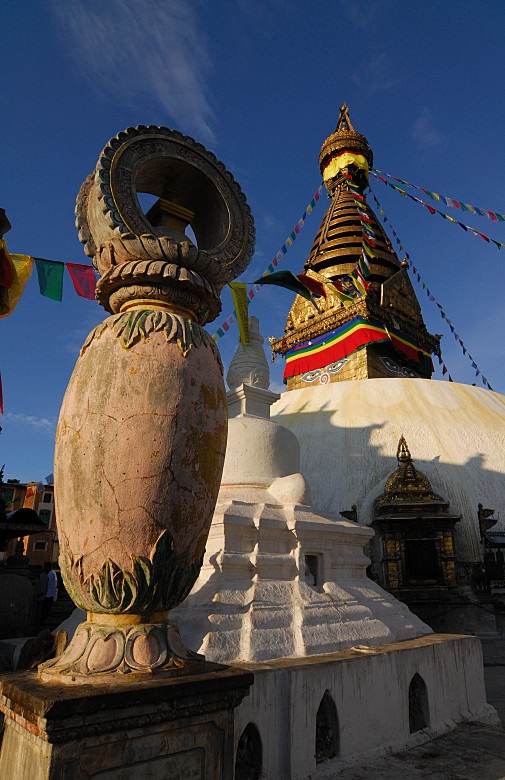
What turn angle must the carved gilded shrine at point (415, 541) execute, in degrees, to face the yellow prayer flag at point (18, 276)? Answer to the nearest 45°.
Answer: approximately 45° to its right

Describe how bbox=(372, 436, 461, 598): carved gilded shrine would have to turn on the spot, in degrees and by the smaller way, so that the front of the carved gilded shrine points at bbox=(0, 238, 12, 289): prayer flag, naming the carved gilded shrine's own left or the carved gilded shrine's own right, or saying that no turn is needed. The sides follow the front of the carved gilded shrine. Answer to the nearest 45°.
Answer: approximately 45° to the carved gilded shrine's own right

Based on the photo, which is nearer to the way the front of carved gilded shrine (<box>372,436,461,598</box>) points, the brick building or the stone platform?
the stone platform

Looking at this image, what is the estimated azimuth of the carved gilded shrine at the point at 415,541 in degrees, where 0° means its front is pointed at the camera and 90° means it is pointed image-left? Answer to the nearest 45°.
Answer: approximately 0°

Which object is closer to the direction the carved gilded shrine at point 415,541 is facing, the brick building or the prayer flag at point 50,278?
the prayer flag

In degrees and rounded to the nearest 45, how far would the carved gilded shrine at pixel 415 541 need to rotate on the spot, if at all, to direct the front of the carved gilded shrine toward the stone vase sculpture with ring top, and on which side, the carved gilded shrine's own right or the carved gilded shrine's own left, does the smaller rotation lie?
0° — it already faces it

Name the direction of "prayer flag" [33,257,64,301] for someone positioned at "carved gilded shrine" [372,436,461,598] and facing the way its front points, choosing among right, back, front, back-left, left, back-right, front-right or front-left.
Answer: front-right

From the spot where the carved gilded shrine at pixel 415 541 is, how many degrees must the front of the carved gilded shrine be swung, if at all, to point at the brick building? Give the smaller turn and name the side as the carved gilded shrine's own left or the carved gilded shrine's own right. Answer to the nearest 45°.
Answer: approximately 135° to the carved gilded shrine's own right

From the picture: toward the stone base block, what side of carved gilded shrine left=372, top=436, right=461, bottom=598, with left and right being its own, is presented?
front
